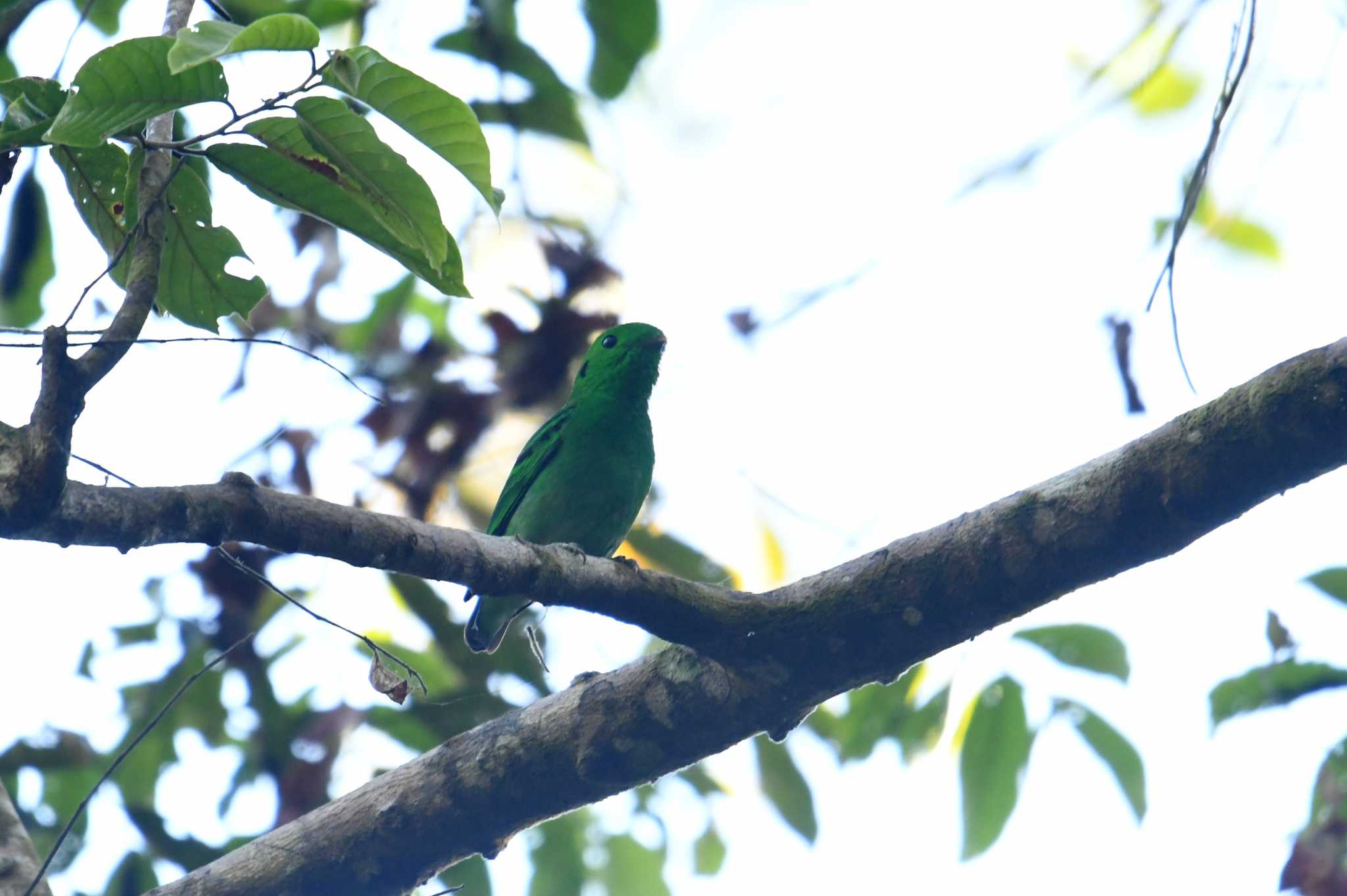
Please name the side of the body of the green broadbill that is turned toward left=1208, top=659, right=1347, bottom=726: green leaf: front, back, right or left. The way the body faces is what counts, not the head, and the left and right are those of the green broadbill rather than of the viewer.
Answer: left

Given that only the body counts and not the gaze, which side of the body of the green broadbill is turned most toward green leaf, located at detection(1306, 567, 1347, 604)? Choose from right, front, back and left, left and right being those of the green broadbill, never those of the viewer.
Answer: left
